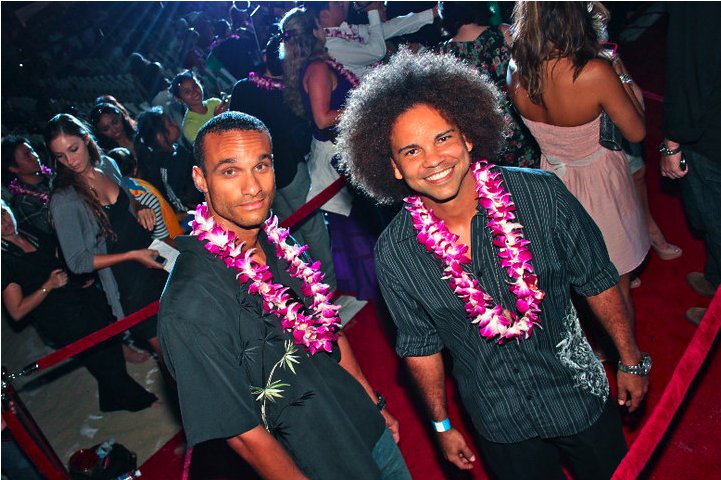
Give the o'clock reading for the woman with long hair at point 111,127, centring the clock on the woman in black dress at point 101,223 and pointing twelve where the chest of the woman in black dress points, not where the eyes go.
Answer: The woman with long hair is roughly at 8 o'clock from the woman in black dress.

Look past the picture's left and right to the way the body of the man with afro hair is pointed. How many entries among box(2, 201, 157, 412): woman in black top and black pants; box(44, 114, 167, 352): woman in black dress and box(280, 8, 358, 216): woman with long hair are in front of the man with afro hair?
0

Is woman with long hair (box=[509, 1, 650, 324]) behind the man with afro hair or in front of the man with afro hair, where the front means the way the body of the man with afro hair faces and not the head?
behind

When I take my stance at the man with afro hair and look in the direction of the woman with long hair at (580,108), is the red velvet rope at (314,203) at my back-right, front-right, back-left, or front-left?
front-left

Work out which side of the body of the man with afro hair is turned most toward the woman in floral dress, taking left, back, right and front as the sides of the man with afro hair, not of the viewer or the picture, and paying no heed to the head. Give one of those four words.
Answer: back

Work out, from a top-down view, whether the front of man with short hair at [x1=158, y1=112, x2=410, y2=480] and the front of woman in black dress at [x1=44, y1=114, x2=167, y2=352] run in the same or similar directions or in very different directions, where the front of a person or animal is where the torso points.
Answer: same or similar directions

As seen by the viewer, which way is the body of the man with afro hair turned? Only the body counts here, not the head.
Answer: toward the camera

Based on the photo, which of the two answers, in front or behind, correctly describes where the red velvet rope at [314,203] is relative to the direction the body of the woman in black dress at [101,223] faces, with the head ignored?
in front

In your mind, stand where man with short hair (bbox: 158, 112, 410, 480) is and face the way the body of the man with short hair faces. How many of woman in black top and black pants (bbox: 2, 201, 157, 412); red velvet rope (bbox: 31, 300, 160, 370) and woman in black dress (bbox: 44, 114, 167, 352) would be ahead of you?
0

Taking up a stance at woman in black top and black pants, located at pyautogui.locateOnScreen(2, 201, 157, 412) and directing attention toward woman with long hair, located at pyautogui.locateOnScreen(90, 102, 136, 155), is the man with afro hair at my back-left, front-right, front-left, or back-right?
back-right

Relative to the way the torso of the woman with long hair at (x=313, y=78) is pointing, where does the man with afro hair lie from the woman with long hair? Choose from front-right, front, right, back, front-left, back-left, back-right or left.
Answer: right

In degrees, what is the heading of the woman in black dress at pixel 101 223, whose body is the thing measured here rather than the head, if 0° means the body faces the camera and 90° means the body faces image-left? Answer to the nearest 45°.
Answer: approximately 315°

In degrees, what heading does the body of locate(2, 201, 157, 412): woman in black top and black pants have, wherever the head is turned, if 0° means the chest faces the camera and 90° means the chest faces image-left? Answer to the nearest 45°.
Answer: approximately 315°

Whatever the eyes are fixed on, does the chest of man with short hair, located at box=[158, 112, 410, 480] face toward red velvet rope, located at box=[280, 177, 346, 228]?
no

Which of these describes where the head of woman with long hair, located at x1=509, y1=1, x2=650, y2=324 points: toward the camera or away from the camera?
away from the camera

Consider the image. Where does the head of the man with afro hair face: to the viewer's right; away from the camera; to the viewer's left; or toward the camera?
toward the camera

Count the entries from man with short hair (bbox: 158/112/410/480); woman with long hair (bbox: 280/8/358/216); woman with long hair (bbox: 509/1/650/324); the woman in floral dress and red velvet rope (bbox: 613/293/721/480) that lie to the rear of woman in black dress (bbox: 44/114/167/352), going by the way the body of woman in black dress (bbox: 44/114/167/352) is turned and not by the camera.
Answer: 0

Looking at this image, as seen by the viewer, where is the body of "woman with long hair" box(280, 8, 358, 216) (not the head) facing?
to the viewer's right
